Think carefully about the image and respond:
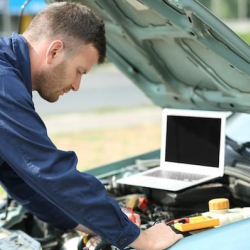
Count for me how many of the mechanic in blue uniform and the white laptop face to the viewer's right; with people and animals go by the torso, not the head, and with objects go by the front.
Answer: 1

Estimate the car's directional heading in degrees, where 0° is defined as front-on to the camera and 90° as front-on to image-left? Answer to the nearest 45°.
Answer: approximately 45°

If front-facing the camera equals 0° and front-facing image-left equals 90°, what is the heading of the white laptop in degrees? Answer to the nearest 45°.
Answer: approximately 45°

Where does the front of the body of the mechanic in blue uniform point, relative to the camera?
to the viewer's right

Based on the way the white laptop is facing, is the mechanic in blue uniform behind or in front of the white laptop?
in front

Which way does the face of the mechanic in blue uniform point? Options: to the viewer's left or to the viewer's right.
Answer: to the viewer's right

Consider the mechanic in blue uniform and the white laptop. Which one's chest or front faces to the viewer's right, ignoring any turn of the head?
the mechanic in blue uniform

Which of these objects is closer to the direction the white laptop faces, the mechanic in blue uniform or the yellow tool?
the mechanic in blue uniform
